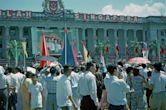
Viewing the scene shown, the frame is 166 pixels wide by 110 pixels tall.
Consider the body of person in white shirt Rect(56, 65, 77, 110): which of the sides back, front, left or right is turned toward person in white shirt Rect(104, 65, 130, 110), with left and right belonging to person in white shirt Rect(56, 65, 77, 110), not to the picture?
right

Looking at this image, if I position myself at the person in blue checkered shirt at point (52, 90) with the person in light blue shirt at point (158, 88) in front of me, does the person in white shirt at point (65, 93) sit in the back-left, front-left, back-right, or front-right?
front-right

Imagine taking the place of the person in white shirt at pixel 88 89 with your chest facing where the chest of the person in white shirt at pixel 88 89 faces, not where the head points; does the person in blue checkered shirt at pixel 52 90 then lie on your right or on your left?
on your left

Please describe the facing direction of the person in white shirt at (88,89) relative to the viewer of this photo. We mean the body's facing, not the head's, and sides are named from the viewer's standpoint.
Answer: facing away from the viewer and to the right of the viewer

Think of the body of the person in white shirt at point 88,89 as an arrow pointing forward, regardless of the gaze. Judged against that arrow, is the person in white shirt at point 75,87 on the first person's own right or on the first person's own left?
on the first person's own left

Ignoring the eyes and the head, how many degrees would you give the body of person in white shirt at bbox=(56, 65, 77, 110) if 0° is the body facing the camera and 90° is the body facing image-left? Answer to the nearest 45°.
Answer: approximately 225°

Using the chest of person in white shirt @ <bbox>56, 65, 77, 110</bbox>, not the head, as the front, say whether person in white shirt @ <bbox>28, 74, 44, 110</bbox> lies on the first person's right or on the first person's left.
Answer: on the first person's left
